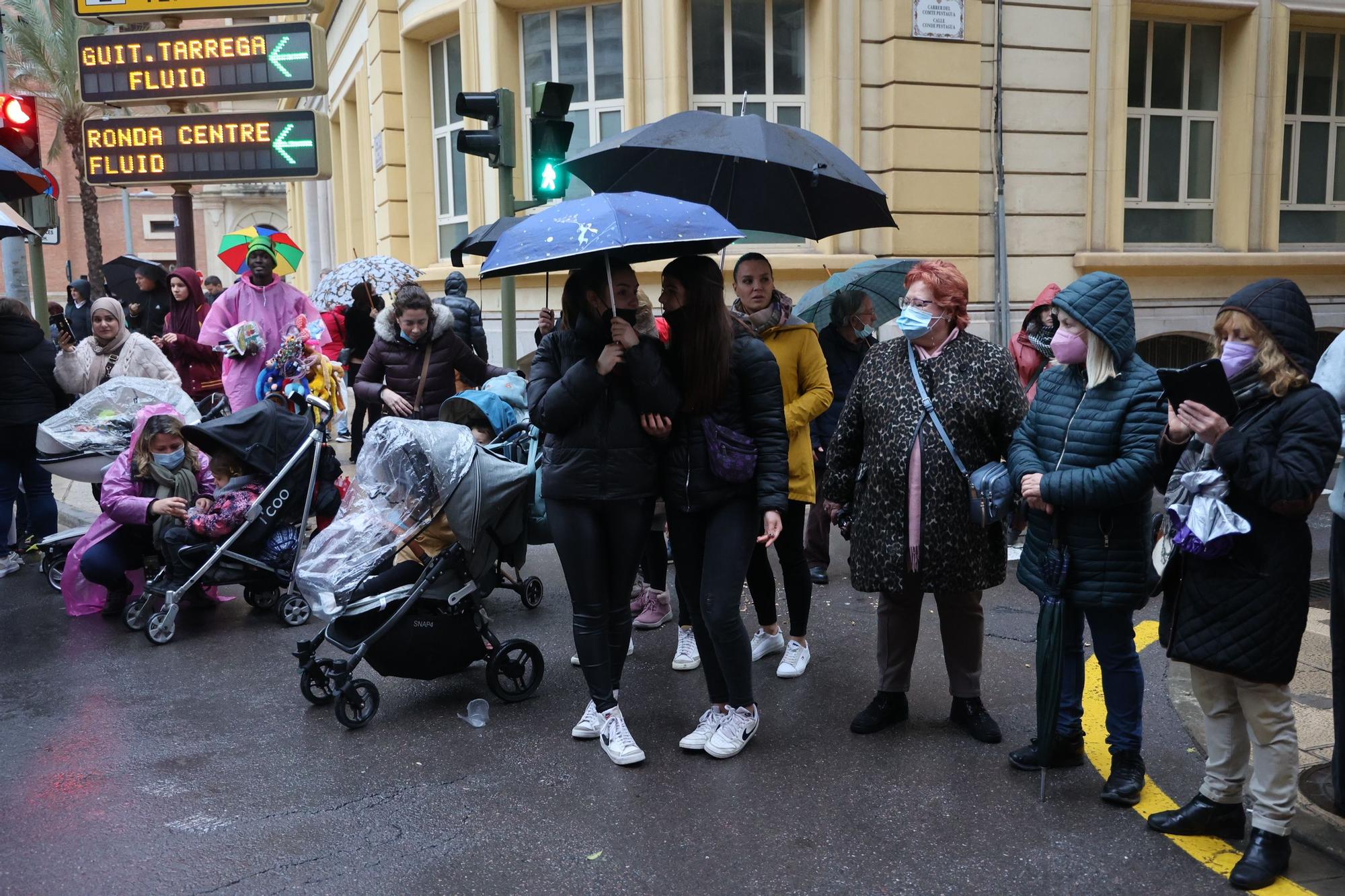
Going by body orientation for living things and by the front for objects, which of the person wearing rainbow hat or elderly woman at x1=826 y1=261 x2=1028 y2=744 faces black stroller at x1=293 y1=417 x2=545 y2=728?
the person wearing rainbow hat

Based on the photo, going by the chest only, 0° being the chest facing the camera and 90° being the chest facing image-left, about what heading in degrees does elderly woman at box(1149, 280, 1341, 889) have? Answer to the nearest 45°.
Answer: approximately 45°

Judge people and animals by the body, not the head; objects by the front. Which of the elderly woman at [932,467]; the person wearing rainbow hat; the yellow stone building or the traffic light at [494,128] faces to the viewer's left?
the traffic light

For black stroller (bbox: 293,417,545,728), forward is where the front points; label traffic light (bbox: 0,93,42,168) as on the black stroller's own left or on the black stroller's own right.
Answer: on the black stroller's own right

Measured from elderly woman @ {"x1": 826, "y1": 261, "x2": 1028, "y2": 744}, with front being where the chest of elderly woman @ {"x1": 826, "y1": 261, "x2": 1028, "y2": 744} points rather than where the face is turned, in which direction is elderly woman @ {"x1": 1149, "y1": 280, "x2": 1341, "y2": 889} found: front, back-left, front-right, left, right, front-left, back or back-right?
front-left

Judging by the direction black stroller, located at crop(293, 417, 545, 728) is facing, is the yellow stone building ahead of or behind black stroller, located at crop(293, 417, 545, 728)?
behind

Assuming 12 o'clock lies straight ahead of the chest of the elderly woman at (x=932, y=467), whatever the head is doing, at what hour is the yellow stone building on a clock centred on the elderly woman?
The yellow stone building is roughly at 6 o'clock from the elderly woman.

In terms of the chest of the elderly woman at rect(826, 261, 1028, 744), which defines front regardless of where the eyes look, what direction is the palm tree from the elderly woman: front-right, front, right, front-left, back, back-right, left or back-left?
back-right

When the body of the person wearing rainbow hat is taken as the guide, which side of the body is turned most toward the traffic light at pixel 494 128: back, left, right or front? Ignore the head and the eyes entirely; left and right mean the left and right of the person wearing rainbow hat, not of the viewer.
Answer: left

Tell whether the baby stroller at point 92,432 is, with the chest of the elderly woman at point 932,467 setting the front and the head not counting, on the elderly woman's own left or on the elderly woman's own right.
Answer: on the elderly woman's own right

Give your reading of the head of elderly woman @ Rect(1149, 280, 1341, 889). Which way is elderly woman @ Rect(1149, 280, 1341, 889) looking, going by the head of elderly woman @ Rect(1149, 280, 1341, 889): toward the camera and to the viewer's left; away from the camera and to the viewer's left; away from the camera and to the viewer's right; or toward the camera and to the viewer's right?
toward the camera and to the viewer's left

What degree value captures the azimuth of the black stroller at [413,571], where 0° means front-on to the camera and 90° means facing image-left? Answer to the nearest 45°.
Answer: approximately 45°

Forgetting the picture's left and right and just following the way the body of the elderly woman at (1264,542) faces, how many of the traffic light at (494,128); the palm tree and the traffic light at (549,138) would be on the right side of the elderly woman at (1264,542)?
3

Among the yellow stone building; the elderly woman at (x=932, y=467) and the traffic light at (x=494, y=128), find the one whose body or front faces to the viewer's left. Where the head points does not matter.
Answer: the traffic light
